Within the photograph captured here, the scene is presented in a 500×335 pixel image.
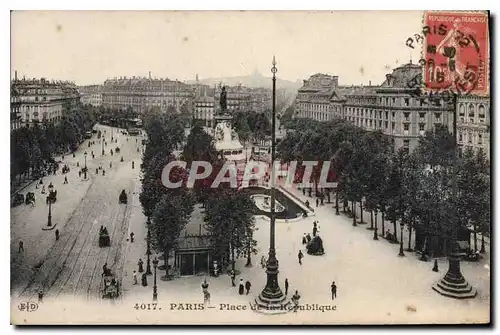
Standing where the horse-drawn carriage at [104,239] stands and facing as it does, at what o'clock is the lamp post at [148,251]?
The lamp post is roughly at 4 o'clock from the horse-drawn carriage.

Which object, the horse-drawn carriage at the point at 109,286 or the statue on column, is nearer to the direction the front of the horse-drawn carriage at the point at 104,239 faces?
the statue on column

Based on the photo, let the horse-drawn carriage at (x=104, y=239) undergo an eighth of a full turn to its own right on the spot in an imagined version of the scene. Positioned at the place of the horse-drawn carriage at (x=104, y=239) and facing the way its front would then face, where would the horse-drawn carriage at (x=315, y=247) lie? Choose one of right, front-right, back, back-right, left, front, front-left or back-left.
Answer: front-right

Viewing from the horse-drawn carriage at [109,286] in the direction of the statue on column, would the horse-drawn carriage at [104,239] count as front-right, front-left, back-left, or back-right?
front-left

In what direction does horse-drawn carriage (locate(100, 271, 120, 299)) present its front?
away from the camera

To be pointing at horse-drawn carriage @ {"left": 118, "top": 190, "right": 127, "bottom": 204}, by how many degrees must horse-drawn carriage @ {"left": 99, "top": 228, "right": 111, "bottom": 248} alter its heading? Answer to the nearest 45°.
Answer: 0° — it already faces it

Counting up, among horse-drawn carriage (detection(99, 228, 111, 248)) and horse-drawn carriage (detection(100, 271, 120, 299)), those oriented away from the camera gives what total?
2

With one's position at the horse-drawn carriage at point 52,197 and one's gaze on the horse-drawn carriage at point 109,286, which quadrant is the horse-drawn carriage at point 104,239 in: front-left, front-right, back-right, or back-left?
front-left

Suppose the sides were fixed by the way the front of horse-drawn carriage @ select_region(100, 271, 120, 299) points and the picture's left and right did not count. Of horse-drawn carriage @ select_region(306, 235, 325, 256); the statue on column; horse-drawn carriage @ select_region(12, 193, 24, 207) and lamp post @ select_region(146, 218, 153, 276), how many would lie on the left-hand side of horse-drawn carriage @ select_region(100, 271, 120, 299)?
1

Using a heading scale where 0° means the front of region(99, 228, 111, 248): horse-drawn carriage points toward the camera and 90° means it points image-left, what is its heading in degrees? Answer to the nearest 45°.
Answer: approximately 180°

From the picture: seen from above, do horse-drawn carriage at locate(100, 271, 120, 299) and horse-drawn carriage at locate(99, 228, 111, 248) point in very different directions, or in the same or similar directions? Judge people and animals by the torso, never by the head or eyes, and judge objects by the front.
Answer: same or similar directions

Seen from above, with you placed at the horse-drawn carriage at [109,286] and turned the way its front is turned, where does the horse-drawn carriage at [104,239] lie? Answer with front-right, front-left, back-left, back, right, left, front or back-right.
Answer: front
